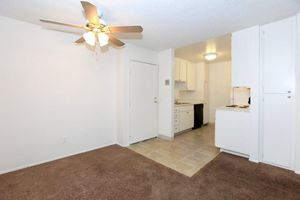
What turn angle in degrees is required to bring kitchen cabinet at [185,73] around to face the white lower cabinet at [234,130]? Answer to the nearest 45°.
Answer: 0° — it already faces it

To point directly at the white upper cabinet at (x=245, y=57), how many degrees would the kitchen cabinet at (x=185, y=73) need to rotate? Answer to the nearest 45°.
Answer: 0° — it already faces it

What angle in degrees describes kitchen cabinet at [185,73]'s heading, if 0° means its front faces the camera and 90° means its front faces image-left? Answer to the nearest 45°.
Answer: approximately 315°

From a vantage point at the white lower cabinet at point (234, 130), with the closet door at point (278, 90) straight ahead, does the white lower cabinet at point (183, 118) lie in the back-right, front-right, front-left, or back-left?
back-left
